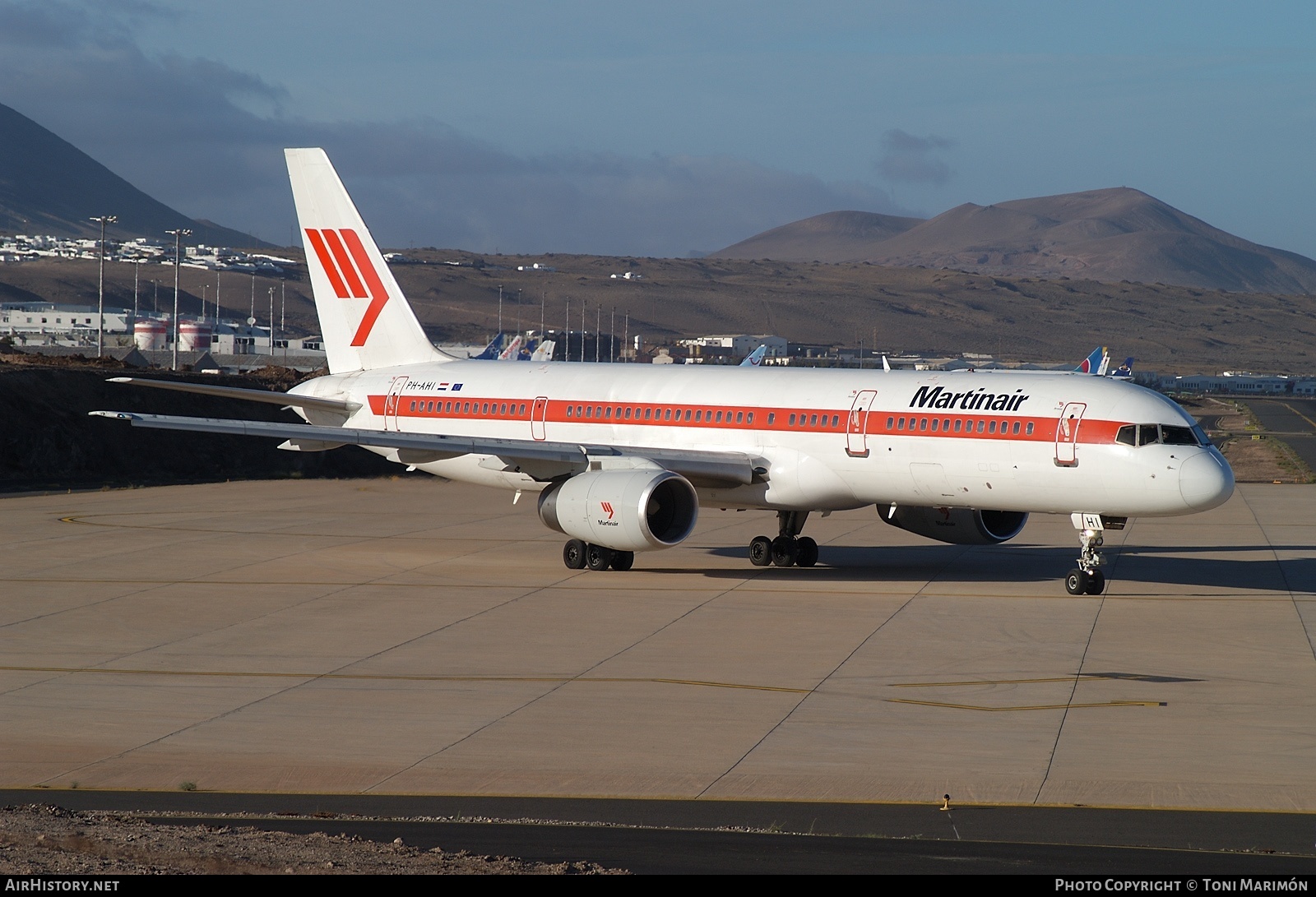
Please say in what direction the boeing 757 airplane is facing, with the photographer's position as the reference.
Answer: facing the viewer and to the right of the viewer
